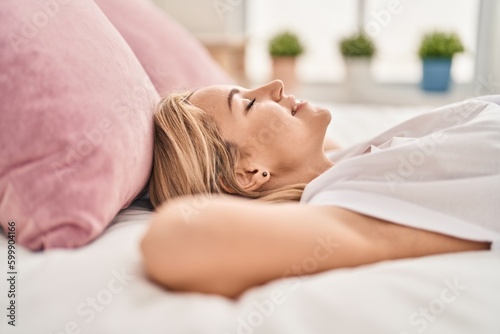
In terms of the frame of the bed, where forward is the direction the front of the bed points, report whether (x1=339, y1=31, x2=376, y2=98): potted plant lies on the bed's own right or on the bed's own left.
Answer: on the bed's own left

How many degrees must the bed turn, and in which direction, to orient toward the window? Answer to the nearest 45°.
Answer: approximately 90° to its left

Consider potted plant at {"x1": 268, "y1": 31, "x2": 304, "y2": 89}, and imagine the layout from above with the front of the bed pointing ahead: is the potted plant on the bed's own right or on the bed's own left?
on the bed's own left

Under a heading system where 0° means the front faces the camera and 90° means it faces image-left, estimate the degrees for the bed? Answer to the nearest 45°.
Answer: approximately 270°

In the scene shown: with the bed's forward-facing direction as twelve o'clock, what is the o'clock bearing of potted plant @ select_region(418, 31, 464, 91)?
The potted plant is roughly at 10 o'clock from the bed.
